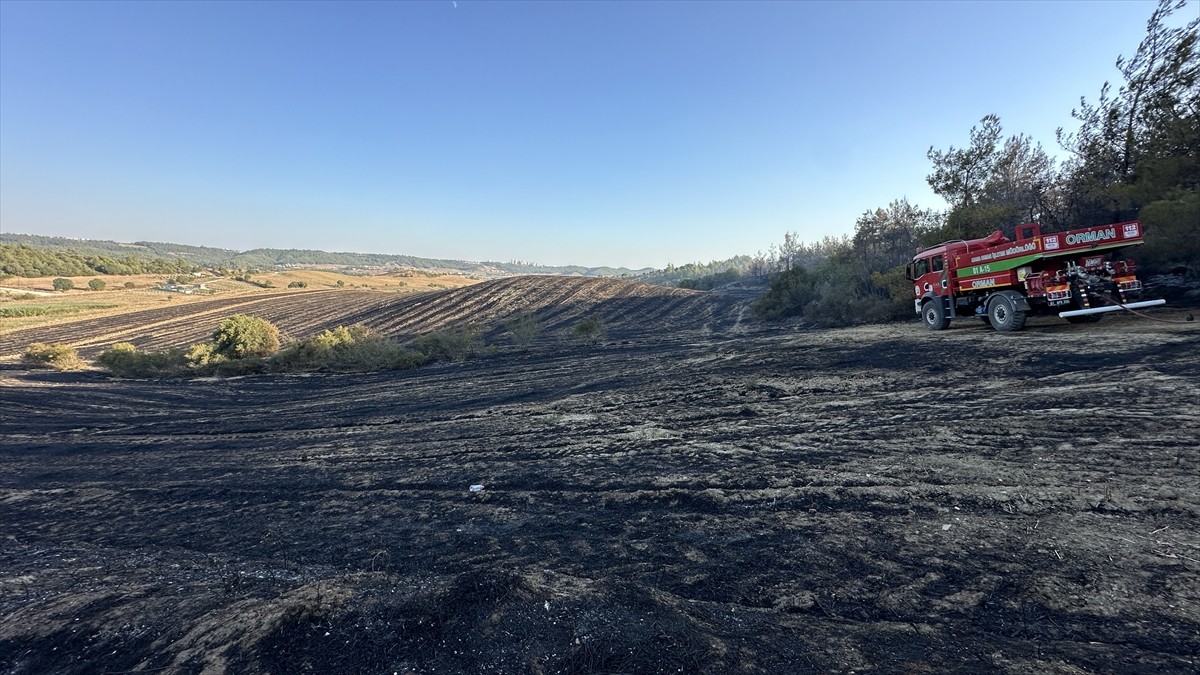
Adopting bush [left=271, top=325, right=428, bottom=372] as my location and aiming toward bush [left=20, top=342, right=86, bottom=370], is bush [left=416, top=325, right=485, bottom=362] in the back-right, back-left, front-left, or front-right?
back-right

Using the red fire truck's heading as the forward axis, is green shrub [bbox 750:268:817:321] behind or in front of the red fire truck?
in front

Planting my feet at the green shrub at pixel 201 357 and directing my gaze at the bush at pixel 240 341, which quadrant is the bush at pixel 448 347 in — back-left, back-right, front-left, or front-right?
front-right

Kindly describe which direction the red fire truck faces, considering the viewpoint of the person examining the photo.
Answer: facing away from the viewer and to the left of the viewer

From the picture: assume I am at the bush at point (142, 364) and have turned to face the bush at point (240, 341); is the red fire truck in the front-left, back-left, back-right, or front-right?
front-right
